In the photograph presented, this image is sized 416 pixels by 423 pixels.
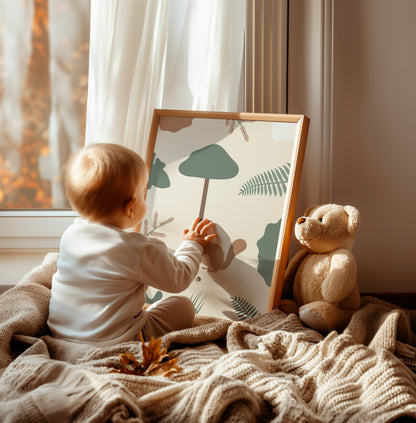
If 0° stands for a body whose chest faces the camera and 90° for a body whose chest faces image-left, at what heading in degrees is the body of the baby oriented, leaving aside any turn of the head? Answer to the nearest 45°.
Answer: approximately 225°

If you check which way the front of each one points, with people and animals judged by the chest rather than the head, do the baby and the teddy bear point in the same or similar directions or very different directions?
very different directions

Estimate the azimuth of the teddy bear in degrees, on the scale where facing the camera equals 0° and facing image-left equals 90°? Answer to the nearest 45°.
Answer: approximately 45°

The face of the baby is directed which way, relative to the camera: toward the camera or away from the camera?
away from the camera

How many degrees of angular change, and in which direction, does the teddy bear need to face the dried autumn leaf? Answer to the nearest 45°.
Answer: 0° — it already faces it
